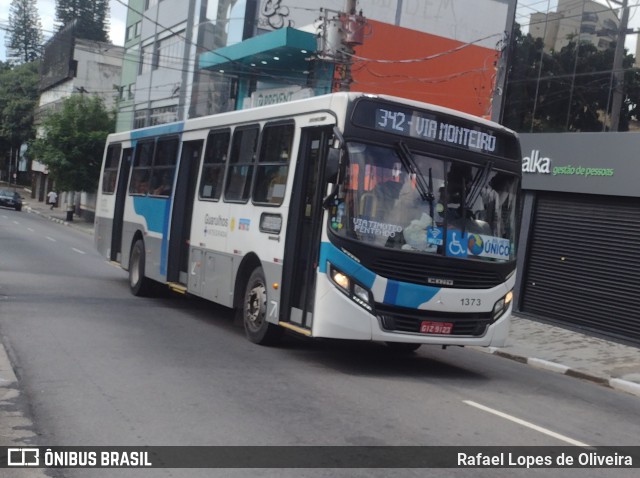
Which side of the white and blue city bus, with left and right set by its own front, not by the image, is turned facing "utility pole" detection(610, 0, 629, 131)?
left

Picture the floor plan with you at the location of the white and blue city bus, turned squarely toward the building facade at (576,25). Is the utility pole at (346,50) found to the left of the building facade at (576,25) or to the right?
left

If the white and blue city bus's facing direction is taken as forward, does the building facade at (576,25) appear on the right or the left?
on its left

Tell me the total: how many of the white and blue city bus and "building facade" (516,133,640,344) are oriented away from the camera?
0

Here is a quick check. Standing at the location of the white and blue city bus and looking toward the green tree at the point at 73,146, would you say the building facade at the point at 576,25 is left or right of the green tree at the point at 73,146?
right

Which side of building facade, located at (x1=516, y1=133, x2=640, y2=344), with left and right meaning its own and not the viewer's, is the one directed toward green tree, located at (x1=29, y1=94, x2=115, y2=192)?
right

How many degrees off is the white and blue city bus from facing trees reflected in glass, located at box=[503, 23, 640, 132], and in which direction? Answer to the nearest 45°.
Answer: approximately 90° to its left

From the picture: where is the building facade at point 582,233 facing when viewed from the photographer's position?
facing the viewer and to the left of the viewer

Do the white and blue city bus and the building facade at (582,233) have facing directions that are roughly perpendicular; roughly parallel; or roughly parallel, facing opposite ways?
roughly perpendicular

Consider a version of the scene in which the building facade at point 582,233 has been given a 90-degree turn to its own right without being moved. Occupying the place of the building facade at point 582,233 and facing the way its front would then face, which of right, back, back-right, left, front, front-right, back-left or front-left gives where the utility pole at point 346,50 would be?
front-left

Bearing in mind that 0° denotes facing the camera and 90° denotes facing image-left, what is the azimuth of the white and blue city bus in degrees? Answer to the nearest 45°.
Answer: approximately 315°
